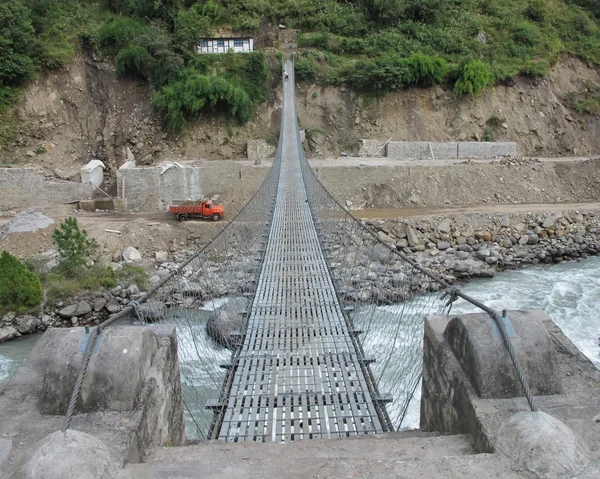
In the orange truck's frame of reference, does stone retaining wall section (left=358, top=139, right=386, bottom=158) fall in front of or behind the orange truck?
in front

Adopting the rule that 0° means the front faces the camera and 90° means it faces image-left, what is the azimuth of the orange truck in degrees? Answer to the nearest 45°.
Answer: approximately 270°

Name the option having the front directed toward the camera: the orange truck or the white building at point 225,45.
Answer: the white building

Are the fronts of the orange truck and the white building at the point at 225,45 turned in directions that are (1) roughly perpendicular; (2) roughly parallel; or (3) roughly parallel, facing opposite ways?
roughly perpendicular

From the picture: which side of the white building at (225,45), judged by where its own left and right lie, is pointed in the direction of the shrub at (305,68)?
left

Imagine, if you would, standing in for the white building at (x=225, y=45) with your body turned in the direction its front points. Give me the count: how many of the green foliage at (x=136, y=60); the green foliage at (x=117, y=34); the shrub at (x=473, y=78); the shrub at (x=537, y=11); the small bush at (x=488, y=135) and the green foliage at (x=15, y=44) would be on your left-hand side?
3

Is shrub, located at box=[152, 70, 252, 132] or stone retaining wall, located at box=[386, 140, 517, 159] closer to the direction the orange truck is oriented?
the stone retaining wall

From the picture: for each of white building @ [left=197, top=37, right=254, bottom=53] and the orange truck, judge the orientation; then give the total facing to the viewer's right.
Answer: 1

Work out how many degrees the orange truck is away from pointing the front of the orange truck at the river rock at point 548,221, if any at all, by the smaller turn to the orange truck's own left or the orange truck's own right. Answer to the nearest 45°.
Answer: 0° — it already faces it

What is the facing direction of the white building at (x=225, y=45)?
toward the camera

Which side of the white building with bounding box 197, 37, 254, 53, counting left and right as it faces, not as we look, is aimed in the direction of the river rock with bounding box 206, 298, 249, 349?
front

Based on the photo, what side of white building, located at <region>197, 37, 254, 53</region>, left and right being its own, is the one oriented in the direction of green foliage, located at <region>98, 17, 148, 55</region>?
right
